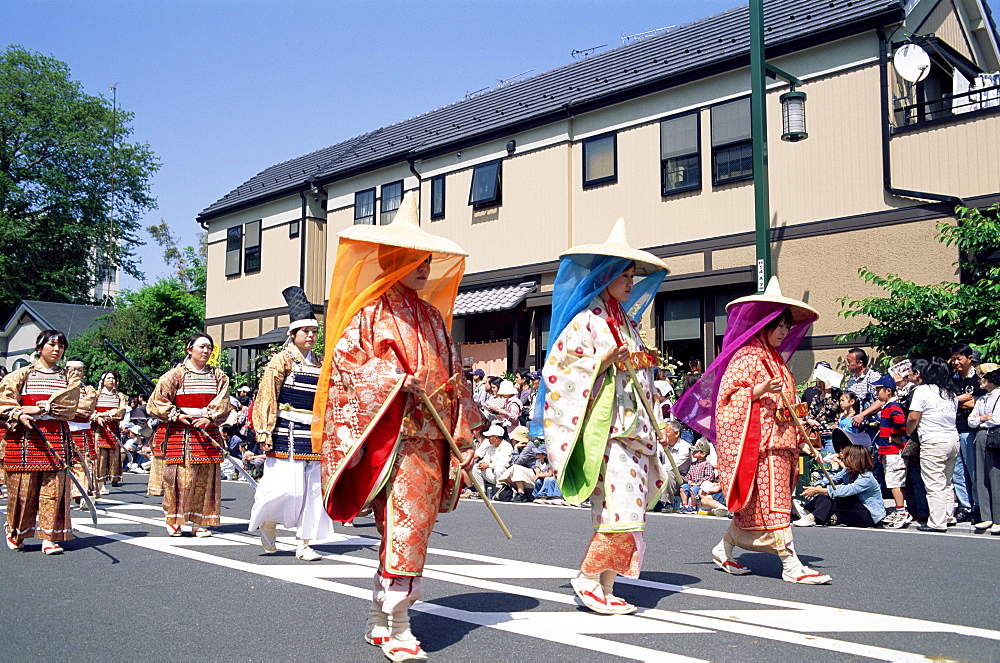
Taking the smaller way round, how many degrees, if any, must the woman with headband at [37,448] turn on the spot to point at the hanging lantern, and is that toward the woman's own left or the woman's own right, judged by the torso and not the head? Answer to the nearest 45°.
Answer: approximately 45° to the woman's own left

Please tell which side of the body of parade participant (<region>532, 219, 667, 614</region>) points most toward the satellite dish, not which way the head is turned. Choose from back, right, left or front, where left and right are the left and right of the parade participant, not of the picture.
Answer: left

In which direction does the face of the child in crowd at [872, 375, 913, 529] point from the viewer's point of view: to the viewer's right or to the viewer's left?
to the viewer's left

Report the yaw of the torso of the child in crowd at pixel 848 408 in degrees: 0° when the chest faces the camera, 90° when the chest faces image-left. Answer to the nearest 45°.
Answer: approximately 45°

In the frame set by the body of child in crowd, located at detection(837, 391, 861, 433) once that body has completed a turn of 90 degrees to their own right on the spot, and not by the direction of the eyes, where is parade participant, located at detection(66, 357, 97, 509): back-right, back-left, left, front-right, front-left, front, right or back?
front-left

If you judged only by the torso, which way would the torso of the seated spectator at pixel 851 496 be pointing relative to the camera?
to the viewer's left

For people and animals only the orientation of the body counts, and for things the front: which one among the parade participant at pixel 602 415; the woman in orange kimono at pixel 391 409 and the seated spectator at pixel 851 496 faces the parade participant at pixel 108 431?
the seated spectator

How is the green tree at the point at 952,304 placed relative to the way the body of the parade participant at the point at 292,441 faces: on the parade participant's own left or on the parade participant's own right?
on the parade participant's own left

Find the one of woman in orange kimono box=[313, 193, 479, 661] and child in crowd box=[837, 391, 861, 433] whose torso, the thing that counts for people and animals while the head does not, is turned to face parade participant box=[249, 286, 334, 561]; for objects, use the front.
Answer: the child in crowd

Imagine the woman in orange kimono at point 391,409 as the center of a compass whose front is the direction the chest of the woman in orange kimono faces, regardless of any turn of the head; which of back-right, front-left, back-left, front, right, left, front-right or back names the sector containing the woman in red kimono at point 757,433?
left

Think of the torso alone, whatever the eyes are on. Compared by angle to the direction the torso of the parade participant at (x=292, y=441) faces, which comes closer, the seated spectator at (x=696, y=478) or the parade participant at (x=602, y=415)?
the parade participant

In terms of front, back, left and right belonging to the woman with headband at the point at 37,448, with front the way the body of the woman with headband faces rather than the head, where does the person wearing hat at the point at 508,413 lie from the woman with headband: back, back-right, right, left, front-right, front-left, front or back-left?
left
